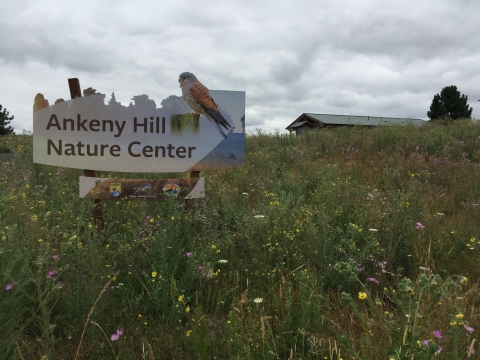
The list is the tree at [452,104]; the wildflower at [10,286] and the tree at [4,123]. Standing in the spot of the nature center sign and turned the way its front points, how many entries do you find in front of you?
1

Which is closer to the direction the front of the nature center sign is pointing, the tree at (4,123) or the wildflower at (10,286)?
the wildflower

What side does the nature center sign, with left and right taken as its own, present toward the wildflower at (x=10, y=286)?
front

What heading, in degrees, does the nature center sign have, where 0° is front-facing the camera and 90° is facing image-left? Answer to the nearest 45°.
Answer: approximately 0°

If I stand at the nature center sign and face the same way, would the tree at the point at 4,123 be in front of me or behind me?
behind

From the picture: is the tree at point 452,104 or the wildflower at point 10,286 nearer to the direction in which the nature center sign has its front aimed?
the wildflower

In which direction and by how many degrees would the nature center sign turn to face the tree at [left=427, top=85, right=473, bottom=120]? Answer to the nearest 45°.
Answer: approximately 135° to its left
